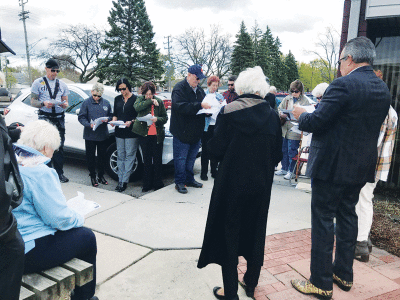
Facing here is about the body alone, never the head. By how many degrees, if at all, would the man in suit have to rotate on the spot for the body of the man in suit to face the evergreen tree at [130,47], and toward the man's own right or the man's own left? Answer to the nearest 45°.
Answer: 0° — they already face it

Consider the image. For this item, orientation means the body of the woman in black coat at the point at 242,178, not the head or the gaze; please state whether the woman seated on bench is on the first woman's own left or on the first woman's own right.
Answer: on the first woman's own left

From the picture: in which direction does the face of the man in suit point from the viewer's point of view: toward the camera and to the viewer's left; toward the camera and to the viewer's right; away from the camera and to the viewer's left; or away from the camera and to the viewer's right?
away from the camera and to the viewer's left

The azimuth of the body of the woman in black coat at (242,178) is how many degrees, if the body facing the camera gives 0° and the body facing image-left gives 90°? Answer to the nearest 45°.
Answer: approximately 135°

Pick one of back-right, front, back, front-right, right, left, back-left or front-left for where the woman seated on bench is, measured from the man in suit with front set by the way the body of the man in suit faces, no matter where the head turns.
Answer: left

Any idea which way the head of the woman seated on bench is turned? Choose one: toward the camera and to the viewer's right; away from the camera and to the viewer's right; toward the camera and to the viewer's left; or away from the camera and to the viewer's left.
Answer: away from the camera and to the viewer's right

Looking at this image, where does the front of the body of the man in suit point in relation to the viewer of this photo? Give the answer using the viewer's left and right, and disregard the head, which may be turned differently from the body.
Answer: facing away from the viewer and to the left of the viewer

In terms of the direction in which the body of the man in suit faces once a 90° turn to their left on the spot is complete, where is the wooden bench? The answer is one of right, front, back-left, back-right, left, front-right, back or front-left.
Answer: front

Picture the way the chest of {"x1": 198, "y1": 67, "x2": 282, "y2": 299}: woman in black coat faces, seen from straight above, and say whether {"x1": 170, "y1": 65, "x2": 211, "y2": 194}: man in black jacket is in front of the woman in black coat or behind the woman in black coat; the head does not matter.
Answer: in front

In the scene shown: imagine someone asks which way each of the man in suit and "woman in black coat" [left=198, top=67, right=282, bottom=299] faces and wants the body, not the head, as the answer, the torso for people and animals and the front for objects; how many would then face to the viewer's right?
0

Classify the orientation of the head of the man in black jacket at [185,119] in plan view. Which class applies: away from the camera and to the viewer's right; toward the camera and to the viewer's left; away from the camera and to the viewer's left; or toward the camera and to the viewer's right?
toward the camera and to the viewer's right

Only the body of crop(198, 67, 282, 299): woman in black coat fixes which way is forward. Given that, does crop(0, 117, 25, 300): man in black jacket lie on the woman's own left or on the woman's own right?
on the woman's own left
